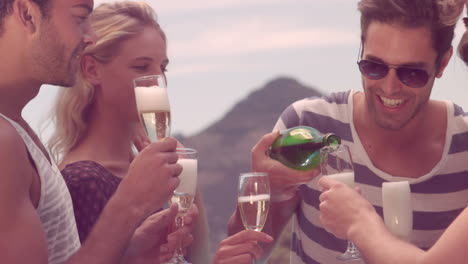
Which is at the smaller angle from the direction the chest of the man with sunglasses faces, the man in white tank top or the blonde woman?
the man in white tank top

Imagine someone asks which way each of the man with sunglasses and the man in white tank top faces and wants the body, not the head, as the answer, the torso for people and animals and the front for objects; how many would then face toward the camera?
1

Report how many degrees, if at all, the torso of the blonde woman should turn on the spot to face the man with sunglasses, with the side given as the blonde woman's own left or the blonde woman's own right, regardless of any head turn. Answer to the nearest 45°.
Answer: approximately 45° to the blonde woman's own left

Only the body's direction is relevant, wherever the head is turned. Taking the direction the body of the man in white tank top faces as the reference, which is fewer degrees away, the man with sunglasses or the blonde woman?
the man with sunglasses

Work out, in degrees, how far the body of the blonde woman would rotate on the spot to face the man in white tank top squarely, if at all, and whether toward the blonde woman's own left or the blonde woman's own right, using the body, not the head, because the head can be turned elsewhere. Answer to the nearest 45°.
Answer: approximately 45° to the blonde woman's own right

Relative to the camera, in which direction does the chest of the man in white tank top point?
to the viewer's right

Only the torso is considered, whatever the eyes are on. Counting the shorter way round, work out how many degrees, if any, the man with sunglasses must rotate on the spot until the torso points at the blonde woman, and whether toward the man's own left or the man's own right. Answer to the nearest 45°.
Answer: approximately 90° to the man's own right

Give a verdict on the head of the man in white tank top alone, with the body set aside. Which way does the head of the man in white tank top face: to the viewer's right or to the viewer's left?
to the viewer's right

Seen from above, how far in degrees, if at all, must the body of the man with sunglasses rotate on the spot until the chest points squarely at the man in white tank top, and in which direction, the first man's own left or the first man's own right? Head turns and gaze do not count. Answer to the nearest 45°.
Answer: approximately 45° to the first man's own right
